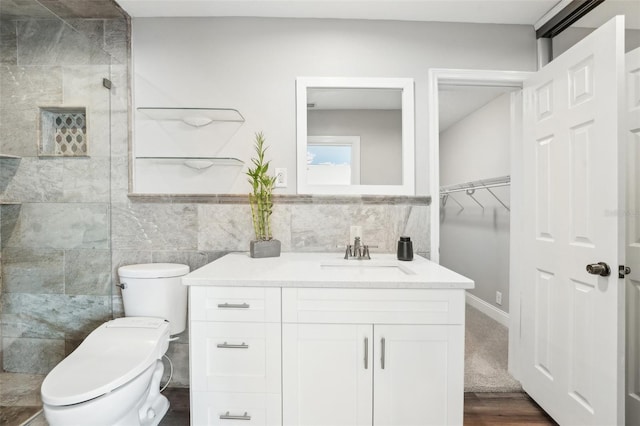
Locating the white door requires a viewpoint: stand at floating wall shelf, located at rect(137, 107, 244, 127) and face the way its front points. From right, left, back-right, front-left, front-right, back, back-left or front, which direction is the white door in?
front-left

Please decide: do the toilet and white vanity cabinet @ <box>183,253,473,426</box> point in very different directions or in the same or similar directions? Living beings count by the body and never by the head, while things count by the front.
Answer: same or similar directions

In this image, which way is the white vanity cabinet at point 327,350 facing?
toward the camera

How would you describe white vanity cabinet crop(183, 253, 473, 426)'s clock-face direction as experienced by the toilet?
The white vanity cabinet is roughly at 9 o'clock from the toilet.

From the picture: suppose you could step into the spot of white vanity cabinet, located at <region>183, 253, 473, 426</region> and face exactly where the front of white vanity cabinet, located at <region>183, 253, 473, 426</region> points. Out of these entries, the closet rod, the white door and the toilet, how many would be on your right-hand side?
1

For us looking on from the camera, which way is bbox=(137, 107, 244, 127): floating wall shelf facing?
facing the viewer

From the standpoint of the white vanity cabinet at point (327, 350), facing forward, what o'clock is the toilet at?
The toilet is roughly at 3 o'clock from the white vanity cabinet.

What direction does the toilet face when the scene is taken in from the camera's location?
facing the viewer and to the left of the viewer

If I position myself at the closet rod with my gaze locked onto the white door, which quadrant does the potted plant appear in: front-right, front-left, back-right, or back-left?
front-right

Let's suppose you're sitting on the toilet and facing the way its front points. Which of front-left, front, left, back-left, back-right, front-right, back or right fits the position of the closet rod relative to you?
back-left

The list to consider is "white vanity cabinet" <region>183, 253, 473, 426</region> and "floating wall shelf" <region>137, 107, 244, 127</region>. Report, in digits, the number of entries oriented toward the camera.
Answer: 2

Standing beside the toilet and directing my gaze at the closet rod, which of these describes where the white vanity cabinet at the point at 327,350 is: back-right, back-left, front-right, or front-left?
front-right
